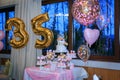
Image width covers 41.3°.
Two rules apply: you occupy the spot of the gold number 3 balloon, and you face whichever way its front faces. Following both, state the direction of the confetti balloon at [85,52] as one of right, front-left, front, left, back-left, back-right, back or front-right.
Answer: front-left

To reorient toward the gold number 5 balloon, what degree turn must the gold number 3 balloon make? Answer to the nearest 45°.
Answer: approximately 45° to its left

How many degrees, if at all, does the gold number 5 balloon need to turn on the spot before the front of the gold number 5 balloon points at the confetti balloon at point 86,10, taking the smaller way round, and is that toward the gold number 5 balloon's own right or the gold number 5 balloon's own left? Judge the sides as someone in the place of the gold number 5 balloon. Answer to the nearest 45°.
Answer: approximately 45° to the gold number 5 balloon's own left

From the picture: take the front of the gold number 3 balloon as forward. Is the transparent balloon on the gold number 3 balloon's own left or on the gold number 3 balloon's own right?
on the gold number 3 balloon's own left

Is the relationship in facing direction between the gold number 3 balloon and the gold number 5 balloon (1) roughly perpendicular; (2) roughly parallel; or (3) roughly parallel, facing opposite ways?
roughly parallel

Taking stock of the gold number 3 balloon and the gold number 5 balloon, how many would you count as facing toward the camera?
2

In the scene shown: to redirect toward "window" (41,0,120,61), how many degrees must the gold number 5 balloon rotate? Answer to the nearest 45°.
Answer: approximately 90° to its left

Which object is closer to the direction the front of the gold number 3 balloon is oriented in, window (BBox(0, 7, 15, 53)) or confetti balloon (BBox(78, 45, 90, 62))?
the confetti balloon

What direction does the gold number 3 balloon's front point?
toward the camera

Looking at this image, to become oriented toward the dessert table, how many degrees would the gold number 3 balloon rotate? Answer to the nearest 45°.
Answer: approximately 45° to its left

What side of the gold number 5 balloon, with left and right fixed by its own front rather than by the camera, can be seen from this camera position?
front

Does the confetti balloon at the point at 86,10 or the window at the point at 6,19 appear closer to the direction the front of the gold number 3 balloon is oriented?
the confetti balloon
